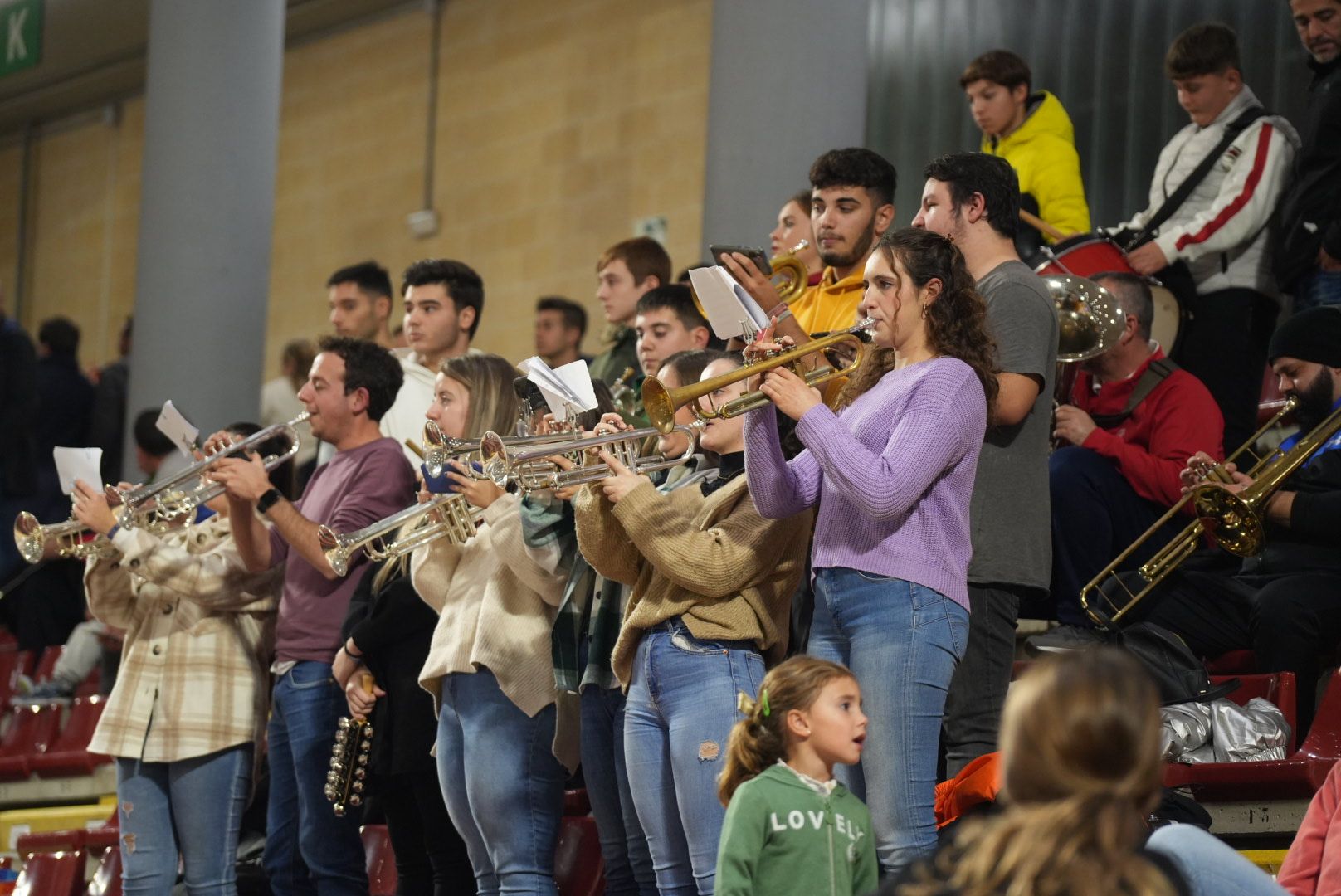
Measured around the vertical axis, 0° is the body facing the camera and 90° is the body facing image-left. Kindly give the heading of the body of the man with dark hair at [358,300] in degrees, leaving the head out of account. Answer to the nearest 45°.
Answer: approximately 45°

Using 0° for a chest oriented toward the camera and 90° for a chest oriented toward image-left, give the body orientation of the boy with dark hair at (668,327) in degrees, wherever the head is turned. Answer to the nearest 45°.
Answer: approximately 45°

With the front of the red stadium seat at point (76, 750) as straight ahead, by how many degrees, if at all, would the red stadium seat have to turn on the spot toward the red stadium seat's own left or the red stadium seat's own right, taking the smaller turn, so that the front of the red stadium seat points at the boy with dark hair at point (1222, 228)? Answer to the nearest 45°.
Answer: approximately 90° to the red stadium seat's own left

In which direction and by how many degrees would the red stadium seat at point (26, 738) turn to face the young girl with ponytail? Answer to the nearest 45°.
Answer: approximately 45° to its left

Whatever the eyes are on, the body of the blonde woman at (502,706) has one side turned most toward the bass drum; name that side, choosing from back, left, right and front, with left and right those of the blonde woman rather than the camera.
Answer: back

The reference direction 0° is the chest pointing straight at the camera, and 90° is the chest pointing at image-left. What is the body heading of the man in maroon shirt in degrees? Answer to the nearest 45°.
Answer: approximately 90°

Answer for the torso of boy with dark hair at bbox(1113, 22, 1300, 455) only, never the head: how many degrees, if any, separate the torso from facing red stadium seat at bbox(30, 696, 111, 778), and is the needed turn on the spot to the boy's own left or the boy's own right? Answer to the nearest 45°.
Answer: approximately 45° to the boy's own right

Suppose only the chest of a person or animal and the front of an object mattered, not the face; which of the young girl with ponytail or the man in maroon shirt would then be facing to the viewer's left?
the man in maroon shirt

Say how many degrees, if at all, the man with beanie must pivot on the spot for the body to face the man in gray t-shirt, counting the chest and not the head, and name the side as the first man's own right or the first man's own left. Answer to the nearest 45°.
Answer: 0° — they already face them

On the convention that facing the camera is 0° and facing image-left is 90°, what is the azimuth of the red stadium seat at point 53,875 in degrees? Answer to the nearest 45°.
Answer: approximately 45°
